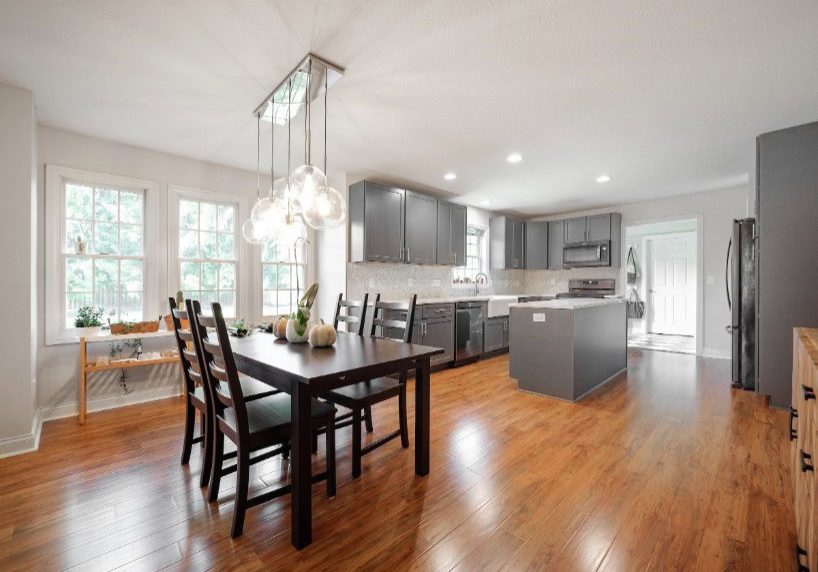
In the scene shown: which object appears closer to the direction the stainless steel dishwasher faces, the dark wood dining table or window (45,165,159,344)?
the dark wood dining table

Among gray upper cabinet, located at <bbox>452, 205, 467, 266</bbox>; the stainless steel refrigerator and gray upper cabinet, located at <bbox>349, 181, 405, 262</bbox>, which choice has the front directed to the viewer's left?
the stainless steel refrigerator

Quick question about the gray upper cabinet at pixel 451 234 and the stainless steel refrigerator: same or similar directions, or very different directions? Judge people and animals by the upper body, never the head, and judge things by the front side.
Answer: very different directions

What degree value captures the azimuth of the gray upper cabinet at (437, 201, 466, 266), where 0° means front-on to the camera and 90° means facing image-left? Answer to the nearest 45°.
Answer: approximately 315°

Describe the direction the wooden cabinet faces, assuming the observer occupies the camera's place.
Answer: facing to the left of the viewer

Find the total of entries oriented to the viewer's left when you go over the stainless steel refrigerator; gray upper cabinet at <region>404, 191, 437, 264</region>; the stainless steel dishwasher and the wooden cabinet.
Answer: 2

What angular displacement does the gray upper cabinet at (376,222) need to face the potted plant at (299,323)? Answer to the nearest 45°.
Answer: approximately 45° to its right

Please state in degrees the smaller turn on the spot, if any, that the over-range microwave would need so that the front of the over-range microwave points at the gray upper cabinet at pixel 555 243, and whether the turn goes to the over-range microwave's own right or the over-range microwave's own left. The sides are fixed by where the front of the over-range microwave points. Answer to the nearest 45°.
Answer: approximately 45° to the over-range microwave's own right

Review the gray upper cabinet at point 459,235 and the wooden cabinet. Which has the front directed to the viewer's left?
the wooden cabinet

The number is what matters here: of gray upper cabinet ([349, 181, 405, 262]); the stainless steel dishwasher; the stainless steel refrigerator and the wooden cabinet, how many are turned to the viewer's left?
2
